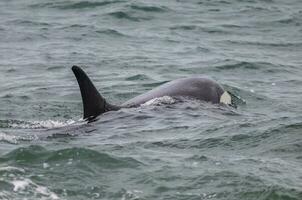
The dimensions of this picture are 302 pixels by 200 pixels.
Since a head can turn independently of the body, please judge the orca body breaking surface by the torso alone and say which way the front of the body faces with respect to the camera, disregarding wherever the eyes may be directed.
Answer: to the viewer's right
